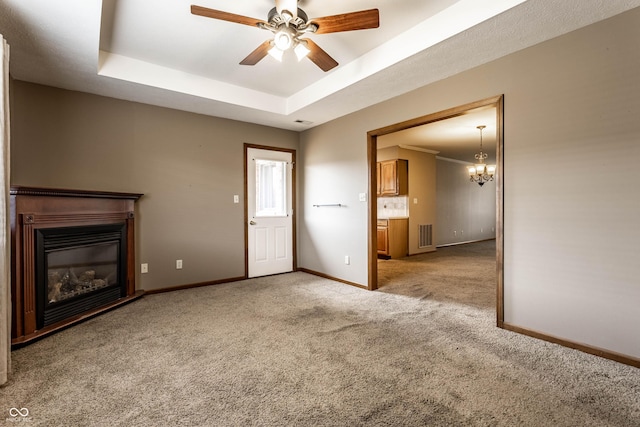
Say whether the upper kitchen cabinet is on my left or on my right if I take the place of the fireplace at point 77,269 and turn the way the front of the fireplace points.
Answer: on my left

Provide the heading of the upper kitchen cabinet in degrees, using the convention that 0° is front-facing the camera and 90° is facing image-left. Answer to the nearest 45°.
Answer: approximately 45°

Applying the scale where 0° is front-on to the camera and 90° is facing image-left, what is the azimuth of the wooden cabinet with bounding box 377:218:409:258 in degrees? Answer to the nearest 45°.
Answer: approximately 45°

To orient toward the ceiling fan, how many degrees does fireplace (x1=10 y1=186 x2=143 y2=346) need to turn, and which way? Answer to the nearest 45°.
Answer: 0° — it already faces it

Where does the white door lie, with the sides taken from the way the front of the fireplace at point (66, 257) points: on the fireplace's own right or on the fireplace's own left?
on the fireplace's own left

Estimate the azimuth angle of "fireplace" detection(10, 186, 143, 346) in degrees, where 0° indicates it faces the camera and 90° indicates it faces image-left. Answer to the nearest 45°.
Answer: approximately 315°

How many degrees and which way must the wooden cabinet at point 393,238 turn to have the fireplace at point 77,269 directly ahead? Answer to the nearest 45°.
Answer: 0° — it already faces it
